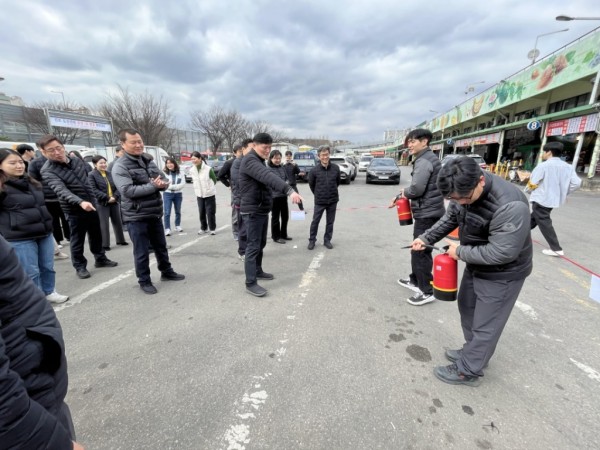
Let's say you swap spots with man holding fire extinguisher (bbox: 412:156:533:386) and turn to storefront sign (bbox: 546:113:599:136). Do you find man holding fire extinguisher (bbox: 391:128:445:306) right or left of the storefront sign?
left

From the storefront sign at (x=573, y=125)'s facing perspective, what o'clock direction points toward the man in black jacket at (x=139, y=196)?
The man in black jacket is roughly at 11 o'clock from the storefront sign.

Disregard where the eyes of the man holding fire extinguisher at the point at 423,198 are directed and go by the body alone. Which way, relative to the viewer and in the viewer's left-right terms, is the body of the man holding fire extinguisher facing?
facing to the left of the viewer

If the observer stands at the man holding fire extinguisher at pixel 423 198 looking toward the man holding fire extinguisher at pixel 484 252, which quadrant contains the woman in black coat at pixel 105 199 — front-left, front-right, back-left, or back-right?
back-right

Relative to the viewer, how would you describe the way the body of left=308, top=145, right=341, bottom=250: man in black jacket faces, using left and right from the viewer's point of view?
facing the viewer

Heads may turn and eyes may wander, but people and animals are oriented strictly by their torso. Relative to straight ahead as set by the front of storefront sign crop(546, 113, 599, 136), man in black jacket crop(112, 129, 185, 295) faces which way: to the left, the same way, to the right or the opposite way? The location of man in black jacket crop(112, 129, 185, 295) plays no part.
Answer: the opposite way

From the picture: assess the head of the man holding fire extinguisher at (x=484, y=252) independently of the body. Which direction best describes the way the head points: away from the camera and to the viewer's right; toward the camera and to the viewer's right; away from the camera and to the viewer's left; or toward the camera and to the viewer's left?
toward the camera and to the viewer's left

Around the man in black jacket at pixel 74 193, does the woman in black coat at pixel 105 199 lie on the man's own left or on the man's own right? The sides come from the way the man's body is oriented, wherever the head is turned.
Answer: on the man's own left

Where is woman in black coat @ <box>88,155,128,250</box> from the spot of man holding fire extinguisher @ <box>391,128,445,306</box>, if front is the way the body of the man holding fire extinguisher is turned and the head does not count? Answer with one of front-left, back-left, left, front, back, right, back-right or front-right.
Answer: front

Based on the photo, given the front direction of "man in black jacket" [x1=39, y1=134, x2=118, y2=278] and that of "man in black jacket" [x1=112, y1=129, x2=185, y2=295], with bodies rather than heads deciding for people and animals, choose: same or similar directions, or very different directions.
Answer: same or similar directions

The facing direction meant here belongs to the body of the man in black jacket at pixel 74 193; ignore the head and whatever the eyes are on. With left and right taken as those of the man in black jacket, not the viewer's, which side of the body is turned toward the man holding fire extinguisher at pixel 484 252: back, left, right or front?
front

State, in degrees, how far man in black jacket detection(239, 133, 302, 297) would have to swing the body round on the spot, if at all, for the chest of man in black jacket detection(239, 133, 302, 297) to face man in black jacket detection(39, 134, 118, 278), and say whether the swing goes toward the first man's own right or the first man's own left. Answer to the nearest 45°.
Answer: approximately 180°

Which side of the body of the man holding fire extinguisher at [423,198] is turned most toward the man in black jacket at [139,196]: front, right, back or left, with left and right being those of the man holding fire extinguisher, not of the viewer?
front

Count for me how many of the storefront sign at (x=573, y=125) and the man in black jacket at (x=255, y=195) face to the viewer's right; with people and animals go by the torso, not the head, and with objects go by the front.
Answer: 1

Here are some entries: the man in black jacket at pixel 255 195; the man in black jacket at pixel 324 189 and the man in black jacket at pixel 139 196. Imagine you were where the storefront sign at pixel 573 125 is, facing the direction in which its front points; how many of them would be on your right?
0

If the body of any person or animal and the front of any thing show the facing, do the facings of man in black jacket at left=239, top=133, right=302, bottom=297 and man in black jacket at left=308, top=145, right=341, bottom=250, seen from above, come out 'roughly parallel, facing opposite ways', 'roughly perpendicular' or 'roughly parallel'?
roughly perpendicular

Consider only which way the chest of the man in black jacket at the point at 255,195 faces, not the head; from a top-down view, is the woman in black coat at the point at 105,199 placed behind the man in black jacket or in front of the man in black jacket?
behind

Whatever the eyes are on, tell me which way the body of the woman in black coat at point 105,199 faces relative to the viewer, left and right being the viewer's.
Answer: facing the viewer and to the right of the viewer

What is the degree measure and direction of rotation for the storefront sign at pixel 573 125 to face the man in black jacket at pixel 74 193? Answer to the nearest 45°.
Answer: approximately 45° to its left

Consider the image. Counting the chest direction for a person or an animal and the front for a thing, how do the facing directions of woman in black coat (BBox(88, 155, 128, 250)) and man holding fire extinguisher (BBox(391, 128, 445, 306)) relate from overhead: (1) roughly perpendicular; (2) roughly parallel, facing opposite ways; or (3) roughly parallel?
roughly parallel, facing opposite ways

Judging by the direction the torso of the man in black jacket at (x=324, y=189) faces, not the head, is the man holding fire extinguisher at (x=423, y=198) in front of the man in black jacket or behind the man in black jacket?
in front
